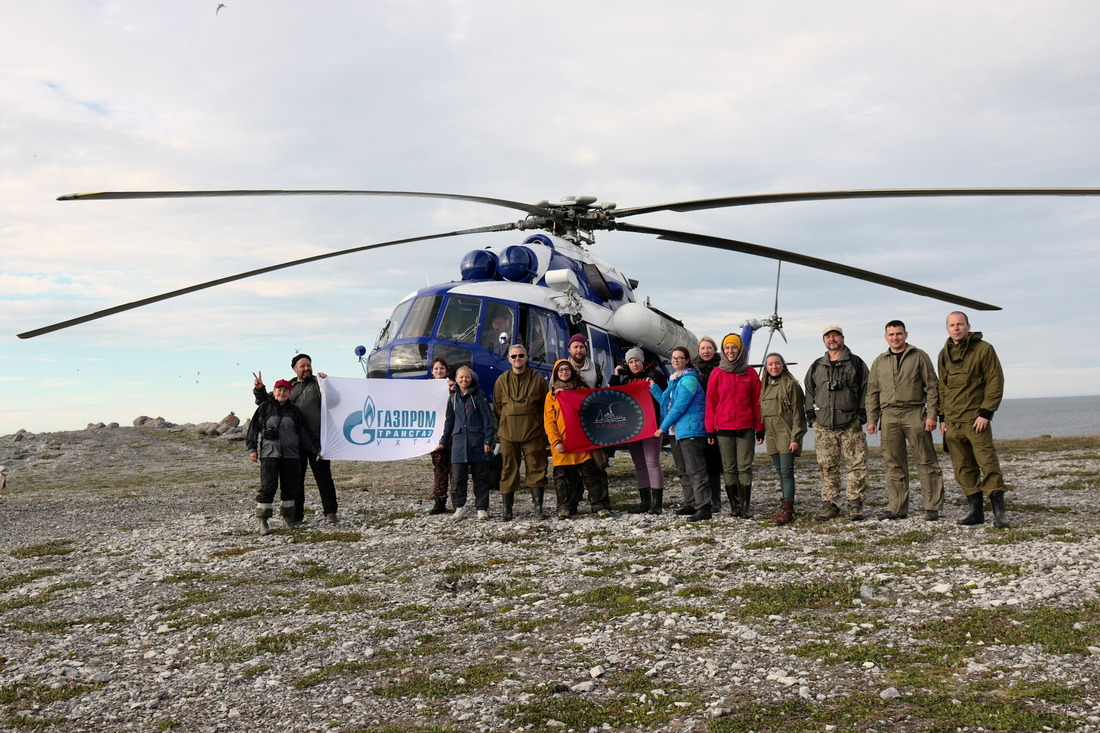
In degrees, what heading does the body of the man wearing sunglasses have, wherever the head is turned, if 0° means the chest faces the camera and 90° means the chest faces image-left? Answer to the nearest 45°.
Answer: approximately 0°

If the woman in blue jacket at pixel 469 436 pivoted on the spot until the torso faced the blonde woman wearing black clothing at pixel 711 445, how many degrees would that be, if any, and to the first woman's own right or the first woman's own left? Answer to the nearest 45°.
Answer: approximately 90° to the first woman's own left

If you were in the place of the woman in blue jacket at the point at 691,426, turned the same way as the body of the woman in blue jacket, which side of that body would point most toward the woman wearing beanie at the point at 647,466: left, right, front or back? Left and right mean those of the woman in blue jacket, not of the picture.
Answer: right

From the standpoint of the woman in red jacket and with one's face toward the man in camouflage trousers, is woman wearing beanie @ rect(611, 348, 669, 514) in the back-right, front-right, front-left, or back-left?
back-left

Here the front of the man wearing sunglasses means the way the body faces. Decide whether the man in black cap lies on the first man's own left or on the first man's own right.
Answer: on the first man's own right

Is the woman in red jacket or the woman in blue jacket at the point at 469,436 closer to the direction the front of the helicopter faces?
the woman in blue jacket

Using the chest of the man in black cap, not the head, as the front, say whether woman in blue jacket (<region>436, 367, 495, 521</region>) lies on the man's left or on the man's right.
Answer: on the man's left
